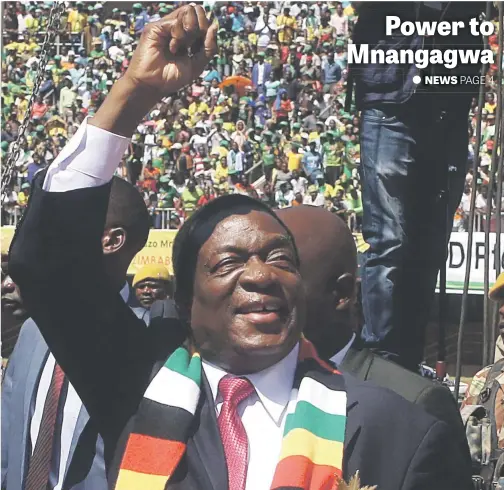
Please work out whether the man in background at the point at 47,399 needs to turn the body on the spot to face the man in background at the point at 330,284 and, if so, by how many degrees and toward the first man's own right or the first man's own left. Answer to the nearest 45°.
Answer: approximately 135° to the first man's own left

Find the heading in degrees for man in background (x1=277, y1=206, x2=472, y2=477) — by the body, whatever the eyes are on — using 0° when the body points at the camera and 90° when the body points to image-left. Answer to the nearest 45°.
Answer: approximately 45°

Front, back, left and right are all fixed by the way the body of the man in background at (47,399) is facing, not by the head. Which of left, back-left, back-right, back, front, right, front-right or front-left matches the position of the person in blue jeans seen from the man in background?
back-left

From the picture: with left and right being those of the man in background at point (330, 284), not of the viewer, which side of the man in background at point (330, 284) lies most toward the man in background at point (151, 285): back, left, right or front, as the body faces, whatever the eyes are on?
right

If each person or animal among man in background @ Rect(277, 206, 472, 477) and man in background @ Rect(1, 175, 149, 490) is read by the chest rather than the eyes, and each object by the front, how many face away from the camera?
0
